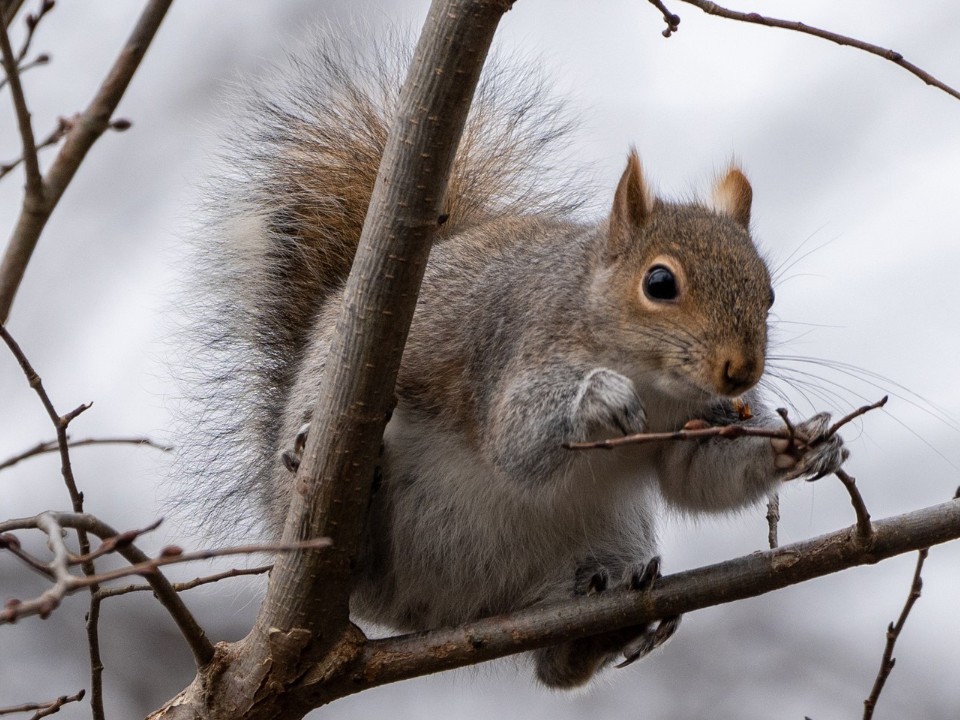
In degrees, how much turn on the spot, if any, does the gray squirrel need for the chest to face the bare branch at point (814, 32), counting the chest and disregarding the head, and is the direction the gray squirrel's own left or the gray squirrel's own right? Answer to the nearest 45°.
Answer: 0° — it already faces it

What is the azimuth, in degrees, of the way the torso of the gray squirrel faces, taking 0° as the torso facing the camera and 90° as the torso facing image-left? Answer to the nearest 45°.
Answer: approximately 315°

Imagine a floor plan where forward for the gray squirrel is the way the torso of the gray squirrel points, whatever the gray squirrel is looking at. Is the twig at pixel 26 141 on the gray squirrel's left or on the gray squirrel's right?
on the gray squirrel's right

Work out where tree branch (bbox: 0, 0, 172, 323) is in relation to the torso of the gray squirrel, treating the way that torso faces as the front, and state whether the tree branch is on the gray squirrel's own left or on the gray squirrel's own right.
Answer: on the gray squirrel's own right

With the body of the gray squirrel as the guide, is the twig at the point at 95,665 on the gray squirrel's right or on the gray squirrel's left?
on the gray squirrel's right

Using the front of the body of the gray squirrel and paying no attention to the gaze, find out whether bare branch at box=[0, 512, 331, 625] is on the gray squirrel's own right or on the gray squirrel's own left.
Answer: on the gray squirrel's own right
